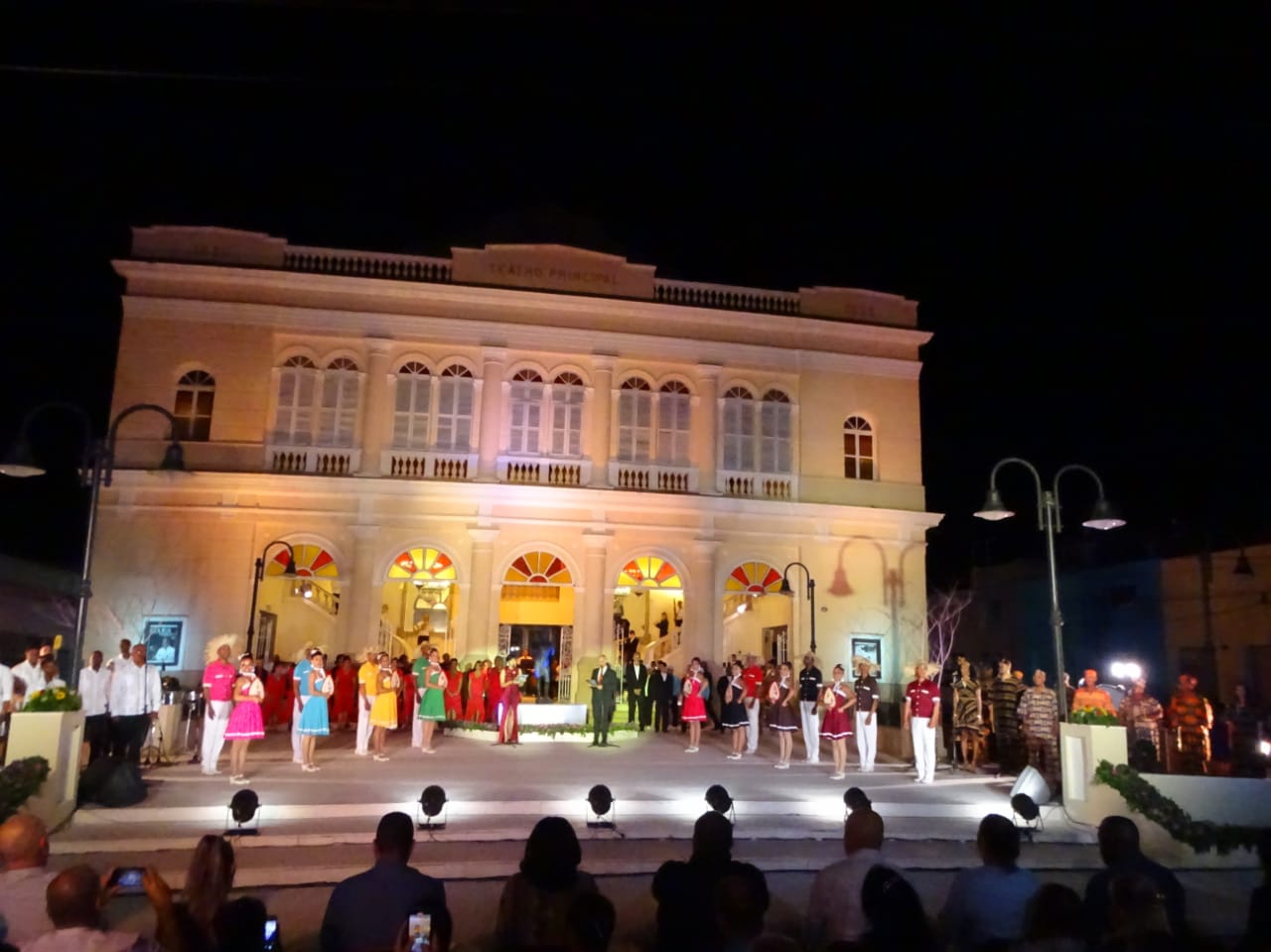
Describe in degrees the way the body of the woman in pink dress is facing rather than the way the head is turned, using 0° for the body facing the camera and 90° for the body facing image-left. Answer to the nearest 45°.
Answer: approximately 315°

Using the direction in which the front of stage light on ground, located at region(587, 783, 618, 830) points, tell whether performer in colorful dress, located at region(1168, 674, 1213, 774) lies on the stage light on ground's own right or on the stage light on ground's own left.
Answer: on the stage light on ground's own right

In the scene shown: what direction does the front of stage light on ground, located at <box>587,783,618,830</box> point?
away from the camera

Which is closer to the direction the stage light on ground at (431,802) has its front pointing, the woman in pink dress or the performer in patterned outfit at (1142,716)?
the woman in pink dress

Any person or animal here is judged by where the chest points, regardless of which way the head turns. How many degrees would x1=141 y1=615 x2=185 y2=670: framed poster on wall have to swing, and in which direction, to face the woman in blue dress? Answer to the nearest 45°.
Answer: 0° — it already faces them

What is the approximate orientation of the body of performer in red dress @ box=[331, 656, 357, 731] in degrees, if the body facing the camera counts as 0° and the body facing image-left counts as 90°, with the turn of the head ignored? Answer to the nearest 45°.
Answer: approximately 0°

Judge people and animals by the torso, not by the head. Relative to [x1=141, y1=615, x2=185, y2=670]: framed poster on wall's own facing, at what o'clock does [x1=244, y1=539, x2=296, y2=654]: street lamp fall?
The street lamp is roughly at 10 o'clock from the framed poster on wall.

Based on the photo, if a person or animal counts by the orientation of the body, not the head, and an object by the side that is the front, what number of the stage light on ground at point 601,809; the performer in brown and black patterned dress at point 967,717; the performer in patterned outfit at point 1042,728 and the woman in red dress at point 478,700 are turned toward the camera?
3

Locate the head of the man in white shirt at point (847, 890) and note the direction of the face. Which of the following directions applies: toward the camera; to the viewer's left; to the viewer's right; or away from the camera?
away from the camera

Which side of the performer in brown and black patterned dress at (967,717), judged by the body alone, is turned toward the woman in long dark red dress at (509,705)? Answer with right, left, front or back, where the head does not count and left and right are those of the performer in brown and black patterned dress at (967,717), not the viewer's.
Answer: right

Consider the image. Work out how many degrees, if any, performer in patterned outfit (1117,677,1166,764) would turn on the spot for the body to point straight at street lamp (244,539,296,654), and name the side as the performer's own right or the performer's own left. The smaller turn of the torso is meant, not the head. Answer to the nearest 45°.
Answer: approximately 90° to the performer's own right
